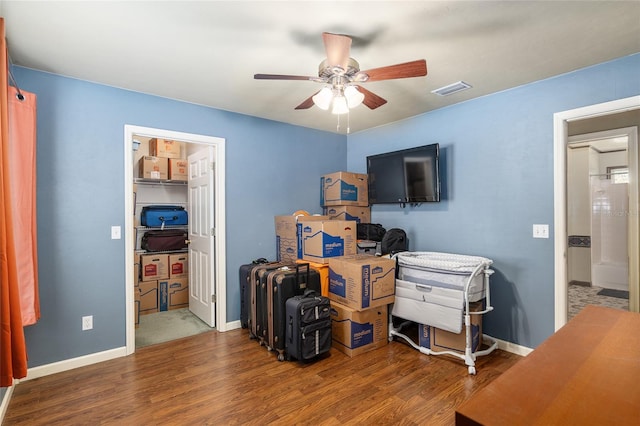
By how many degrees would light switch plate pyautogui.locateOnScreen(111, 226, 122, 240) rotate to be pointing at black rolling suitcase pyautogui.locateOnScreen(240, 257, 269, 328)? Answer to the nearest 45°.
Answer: approximately 90° to its left

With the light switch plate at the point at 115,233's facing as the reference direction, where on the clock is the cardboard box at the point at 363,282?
The cardboard box is roughly at 10 o'clock from the light switch plate.

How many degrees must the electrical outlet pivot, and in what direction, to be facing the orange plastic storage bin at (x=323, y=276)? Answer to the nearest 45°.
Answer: approximately 45° to its left

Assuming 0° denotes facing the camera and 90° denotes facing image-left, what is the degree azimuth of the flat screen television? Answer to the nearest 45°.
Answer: approximately 45°

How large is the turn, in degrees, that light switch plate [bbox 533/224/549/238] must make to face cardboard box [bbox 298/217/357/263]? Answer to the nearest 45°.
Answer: approximately 90° to its right

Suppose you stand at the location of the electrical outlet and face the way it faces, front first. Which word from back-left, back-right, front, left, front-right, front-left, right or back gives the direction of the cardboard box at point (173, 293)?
back-left

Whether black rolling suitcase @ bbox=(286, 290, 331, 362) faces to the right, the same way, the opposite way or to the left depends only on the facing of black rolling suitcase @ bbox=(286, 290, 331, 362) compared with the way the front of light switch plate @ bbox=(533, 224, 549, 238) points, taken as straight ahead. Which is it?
to the left

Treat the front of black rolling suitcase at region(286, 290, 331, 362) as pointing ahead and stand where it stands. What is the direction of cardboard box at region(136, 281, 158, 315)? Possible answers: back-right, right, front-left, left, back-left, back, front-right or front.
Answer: back
